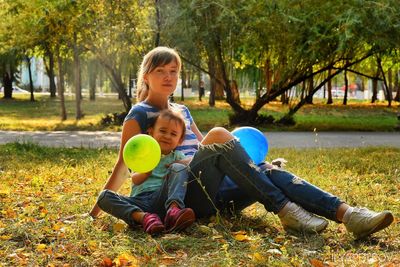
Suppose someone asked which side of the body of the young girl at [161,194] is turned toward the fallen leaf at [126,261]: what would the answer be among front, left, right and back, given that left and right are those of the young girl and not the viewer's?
front

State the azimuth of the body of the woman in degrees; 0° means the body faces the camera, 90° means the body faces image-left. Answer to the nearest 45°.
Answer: approximately 315°

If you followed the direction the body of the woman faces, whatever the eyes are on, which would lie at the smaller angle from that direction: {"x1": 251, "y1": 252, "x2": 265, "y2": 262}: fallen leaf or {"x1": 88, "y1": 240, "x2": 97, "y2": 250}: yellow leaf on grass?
the fallen leaf

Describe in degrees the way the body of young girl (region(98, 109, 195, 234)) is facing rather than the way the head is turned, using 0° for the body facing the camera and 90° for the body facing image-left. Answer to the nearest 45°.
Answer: approximately 0°

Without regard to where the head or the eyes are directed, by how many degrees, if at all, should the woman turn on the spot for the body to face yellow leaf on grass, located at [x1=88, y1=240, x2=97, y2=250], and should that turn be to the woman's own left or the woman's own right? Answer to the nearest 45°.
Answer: approximately 90° to the woman's own right

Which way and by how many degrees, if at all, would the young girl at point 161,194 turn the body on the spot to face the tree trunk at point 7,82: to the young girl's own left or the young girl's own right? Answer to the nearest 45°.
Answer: approximately 180°

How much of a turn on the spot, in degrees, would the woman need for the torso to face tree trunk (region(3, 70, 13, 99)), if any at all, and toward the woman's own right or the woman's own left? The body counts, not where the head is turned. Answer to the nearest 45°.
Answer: approximately 180°
